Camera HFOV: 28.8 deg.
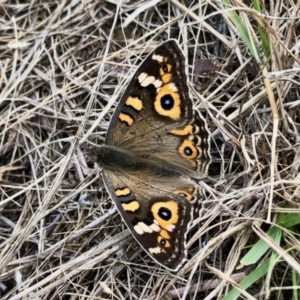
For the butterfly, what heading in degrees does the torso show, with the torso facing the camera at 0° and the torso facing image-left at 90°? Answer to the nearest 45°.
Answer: approximately 90°
